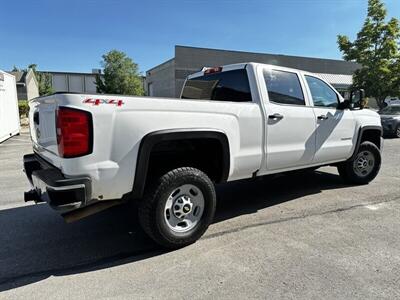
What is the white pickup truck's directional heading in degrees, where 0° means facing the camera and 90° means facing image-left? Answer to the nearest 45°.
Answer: approximately 225°

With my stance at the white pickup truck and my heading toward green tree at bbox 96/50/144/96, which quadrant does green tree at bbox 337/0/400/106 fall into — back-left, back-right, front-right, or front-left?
front-right

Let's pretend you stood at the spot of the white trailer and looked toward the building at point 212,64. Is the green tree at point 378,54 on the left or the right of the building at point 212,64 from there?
right

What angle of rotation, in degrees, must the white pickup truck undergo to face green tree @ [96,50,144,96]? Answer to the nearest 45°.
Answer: approximately 45° to its left

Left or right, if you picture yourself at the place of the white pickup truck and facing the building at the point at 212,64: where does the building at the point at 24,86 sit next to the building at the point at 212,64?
left

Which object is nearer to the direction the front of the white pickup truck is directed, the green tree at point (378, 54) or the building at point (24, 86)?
the green tree

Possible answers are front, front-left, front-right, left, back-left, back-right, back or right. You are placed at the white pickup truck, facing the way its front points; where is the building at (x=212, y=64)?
front-left

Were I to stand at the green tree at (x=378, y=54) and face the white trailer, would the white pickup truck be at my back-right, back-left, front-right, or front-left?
front-left

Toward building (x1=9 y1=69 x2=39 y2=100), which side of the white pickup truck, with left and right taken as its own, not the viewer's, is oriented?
left

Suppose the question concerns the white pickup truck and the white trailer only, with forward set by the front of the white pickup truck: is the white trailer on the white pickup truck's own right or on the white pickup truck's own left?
on the white pickup truck's own left

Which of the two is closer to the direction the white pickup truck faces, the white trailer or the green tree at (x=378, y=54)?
the green tree

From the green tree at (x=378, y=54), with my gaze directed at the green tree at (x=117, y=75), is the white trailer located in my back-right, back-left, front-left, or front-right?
front-left

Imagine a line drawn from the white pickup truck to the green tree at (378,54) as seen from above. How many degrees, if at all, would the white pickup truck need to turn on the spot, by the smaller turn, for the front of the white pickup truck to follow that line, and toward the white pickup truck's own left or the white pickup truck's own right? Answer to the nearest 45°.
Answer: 0° — it already faces it
